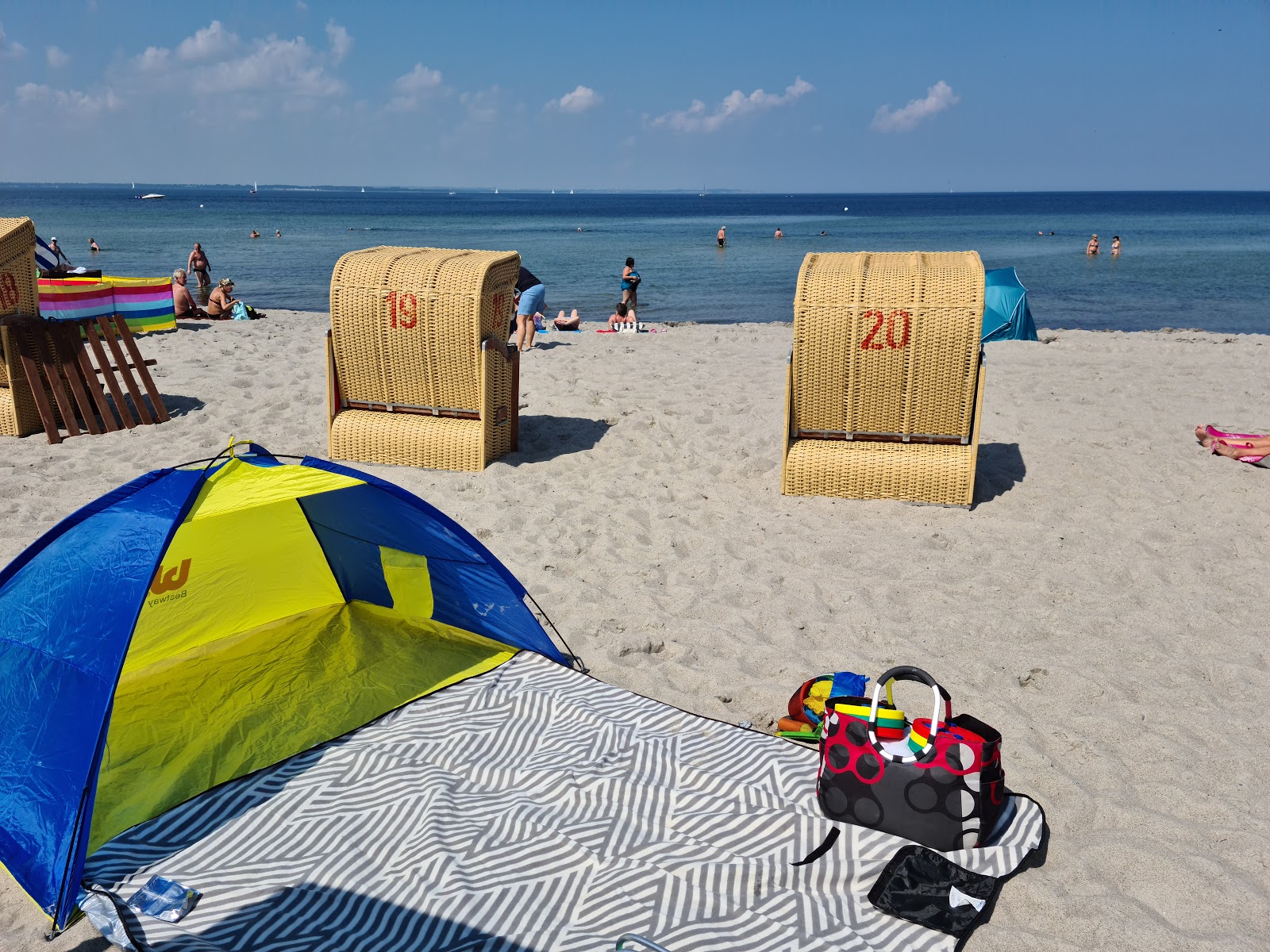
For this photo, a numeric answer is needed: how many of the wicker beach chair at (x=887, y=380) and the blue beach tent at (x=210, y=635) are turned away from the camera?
1

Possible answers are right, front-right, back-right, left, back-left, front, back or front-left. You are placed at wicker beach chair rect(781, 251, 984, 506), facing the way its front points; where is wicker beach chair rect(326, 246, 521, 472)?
left

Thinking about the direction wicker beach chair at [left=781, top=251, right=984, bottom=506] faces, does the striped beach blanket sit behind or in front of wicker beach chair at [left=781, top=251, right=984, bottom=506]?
behind

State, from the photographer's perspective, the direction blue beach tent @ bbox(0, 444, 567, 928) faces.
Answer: facing the viewer and to the right of the viewer

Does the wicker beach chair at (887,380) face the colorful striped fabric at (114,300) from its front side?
no

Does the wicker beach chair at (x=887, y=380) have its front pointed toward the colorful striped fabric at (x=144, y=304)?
no

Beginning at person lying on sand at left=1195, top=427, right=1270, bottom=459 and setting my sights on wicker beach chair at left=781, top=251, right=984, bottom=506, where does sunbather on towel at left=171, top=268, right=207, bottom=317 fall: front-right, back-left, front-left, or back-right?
front-right

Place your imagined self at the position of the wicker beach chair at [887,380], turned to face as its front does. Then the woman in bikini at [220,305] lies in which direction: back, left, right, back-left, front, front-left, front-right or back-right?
front-left

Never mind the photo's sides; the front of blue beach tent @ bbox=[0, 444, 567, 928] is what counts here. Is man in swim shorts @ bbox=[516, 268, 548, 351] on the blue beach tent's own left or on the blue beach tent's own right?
on the blue beach tent's own left

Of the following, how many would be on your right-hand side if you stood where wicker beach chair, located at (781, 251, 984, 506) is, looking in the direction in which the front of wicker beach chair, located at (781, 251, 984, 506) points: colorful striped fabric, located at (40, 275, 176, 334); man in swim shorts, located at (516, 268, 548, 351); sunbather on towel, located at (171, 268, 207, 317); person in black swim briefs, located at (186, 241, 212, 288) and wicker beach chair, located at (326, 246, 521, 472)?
0

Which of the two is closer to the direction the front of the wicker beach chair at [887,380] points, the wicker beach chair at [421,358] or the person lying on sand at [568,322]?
the person lying on sand

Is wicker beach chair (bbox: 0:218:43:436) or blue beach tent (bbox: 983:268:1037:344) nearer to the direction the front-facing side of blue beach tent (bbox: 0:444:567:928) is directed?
the blue beach tent

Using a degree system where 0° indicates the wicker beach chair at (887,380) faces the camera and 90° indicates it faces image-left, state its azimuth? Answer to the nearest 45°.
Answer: approximately 180°

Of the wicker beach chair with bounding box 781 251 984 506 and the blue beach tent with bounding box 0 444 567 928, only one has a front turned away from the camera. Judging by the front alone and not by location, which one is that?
the wicker beach chair

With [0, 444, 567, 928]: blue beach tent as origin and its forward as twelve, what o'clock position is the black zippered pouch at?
The black zippered pouch is roughly at 12 o'clock from the blue beach tent.

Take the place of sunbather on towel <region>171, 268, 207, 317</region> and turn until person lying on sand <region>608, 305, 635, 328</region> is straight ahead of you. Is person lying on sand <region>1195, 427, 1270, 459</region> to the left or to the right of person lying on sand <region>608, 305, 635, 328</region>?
right

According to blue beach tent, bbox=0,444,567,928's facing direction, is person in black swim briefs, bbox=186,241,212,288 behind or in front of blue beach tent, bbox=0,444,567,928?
behind

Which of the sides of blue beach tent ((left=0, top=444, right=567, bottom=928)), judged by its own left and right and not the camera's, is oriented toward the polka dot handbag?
front
